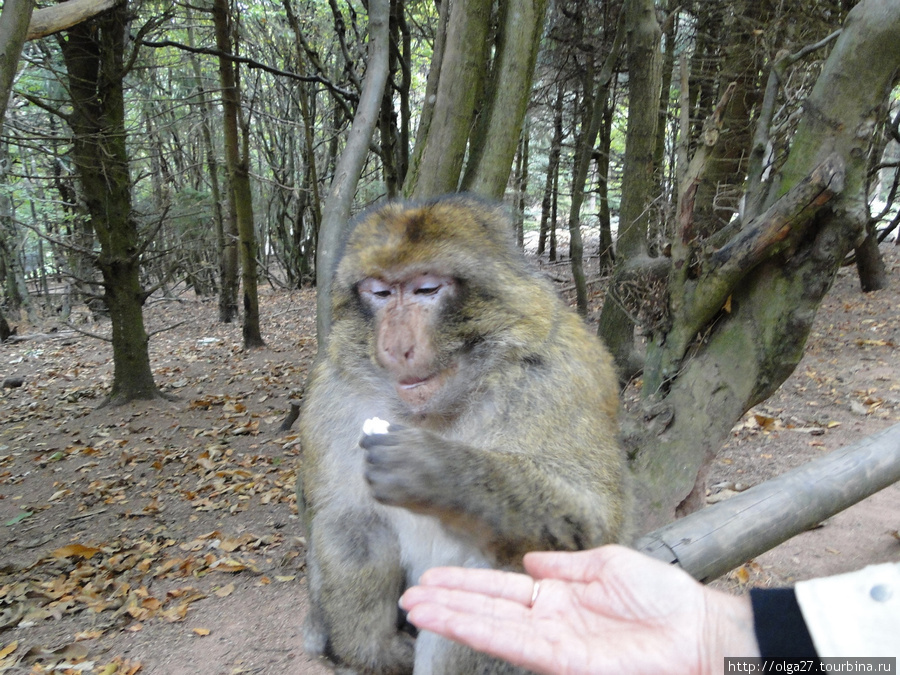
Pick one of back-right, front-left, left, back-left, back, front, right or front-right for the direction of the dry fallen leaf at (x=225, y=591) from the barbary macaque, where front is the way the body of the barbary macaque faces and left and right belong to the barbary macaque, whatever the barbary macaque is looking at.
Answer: right

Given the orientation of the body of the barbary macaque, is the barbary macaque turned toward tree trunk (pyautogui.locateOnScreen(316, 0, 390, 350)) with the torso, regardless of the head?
no

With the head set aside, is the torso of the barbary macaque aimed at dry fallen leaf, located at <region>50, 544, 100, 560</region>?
no

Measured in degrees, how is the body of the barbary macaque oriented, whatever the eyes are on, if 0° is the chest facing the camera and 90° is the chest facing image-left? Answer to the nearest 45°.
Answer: approximately 45°

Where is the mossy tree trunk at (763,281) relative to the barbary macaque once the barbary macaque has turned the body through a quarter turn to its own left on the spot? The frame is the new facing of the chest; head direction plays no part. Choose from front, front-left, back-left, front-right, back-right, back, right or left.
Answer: left

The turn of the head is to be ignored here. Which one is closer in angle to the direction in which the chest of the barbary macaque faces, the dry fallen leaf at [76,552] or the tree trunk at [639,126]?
the dry fallen leaf

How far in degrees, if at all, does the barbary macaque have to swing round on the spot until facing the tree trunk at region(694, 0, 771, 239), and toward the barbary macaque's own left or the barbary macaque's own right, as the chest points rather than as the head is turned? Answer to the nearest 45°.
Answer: approximately 180°

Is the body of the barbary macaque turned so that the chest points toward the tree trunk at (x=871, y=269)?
no

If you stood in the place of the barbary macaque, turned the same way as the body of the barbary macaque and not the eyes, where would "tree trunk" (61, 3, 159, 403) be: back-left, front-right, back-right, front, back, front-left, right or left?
right

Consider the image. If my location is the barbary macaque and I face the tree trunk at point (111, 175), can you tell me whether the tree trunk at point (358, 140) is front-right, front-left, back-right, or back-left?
front-right

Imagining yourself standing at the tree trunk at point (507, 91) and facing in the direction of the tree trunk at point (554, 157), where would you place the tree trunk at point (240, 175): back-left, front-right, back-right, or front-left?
front-left

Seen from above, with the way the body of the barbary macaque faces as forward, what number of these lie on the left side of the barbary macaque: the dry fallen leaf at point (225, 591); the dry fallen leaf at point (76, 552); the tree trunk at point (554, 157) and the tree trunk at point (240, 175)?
0
